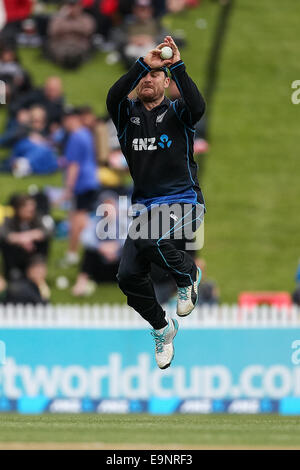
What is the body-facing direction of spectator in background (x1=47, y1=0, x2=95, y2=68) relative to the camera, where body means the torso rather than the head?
toward the camera

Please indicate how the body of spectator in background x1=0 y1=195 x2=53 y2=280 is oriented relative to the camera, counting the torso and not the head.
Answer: toward the camera

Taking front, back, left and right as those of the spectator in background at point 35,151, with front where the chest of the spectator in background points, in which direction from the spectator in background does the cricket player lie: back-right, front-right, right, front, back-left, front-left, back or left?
front

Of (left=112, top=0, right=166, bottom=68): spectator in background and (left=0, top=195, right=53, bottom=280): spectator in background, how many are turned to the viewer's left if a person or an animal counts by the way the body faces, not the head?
0

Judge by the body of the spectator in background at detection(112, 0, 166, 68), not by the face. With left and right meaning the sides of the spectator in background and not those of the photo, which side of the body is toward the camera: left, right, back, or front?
front

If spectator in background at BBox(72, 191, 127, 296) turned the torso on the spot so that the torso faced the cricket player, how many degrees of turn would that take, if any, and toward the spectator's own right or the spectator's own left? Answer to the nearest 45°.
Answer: approximately 45° to the spectator's own left

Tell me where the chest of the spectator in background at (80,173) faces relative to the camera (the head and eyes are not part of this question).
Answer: to the viewer's left

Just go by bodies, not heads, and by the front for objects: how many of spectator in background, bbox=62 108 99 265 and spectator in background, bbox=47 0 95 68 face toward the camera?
1

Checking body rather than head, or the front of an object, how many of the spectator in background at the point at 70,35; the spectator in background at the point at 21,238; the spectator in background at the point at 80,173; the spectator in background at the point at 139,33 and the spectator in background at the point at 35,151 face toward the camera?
4
